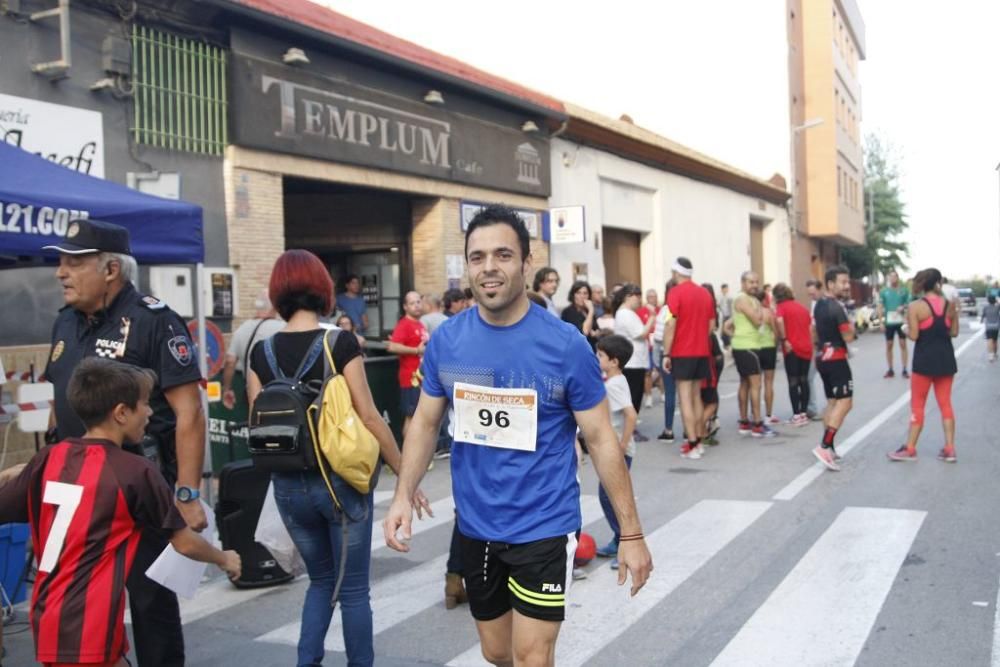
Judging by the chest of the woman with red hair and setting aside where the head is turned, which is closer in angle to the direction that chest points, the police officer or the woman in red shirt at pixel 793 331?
the woman in red shirt

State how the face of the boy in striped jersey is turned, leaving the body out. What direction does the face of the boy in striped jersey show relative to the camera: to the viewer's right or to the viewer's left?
to the viewer's right

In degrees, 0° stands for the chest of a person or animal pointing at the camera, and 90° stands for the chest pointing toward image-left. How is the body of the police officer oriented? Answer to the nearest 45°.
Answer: approximately 45°

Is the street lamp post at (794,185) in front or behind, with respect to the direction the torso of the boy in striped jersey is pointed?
in front

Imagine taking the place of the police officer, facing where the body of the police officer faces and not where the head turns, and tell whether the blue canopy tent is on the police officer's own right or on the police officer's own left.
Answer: on the police officer's own right

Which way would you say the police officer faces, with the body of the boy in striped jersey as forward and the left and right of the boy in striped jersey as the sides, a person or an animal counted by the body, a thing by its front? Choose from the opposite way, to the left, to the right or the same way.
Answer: the opposite way

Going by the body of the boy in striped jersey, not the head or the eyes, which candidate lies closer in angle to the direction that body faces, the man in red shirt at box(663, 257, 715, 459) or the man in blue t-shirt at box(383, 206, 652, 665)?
the man in red shirt

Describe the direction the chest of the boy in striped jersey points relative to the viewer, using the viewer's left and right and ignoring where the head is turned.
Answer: facing away from the viewer and to the right of the viewer

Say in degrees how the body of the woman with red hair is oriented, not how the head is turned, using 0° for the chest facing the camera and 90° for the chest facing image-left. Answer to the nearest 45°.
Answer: approximately 180°

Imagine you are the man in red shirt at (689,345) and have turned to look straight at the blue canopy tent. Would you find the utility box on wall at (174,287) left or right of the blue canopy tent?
right

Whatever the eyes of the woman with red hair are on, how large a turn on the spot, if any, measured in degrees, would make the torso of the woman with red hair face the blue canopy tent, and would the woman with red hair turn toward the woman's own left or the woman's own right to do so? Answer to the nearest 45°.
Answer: approximately 45° to the woman's own left

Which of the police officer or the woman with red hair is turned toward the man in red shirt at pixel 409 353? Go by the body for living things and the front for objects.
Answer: the woman with red hair
